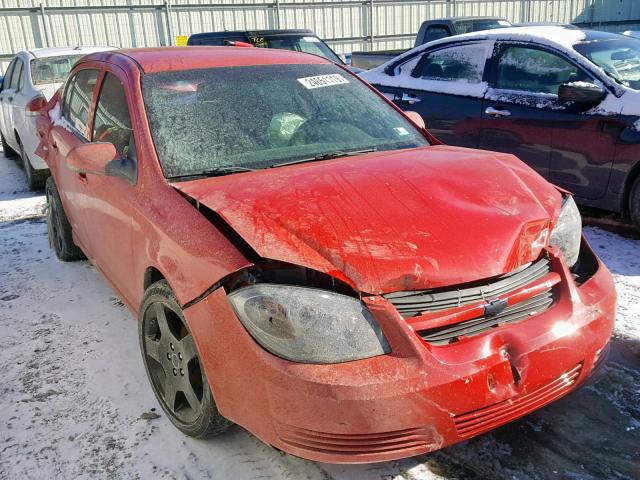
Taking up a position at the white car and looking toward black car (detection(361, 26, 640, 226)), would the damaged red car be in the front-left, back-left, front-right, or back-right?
front-right

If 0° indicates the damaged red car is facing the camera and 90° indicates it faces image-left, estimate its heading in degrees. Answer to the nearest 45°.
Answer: approximately 315°

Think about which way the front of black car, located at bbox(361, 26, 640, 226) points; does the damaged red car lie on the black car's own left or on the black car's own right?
on the black car's own right

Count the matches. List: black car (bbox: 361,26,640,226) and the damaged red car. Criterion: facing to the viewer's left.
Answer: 0

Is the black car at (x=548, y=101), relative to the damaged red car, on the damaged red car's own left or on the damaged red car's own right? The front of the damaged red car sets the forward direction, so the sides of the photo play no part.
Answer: on the damaged red car's own left

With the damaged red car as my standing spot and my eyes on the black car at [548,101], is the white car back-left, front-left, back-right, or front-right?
front-left

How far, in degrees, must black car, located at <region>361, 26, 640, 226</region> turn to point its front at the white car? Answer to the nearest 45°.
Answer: approximately 135° to its right

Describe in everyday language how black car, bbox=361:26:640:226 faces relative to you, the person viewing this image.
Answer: facing the viewer and to the right of the viewer

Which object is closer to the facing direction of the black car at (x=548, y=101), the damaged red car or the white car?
the damaged red car
